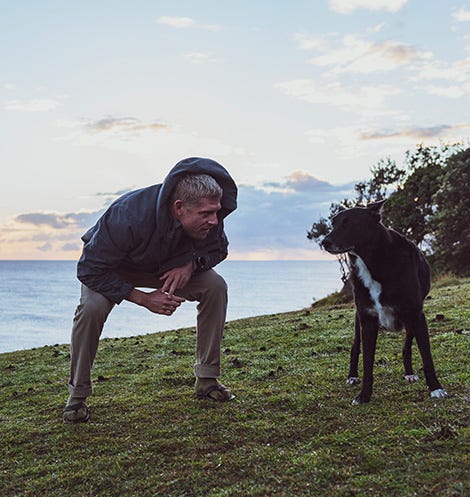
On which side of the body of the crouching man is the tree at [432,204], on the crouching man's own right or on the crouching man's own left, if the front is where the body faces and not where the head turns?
on the crouching man's own left

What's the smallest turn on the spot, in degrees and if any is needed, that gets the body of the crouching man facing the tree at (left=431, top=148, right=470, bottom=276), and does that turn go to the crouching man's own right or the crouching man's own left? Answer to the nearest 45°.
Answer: approximately 90° to the crouching man's own left

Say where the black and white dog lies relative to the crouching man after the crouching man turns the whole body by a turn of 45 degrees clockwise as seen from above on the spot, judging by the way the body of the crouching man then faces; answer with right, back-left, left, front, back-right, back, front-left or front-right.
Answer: left
